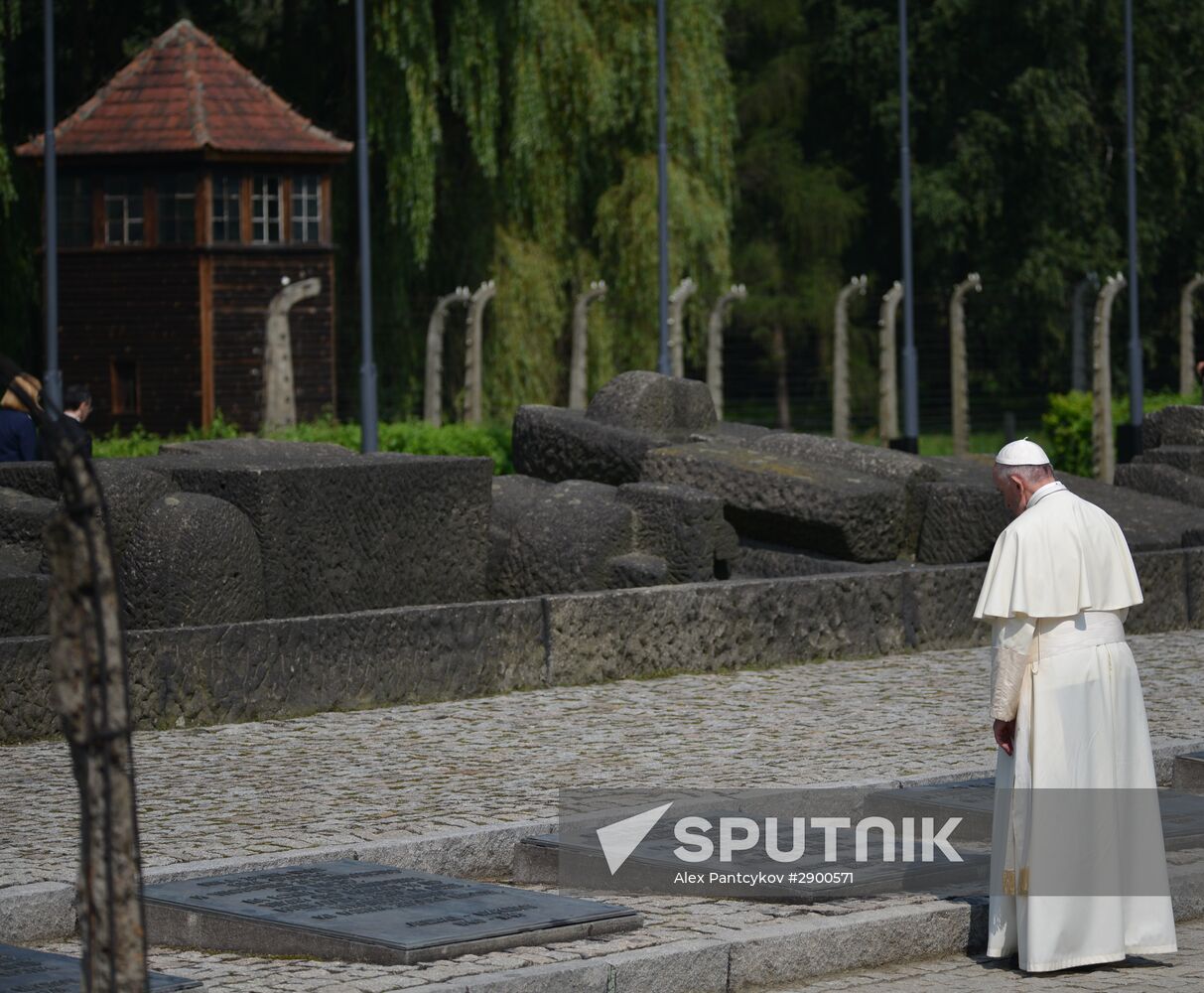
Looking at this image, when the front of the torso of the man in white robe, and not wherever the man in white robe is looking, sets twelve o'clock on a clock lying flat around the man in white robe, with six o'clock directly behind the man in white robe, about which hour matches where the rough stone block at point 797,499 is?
The rough stone block is roughly at 1 o'clock from the man in white robe.

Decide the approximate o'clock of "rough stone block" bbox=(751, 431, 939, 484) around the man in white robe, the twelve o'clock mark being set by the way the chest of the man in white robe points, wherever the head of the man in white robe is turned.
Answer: The rough stone block is roughly at 1 o'clock from the man in white robe.

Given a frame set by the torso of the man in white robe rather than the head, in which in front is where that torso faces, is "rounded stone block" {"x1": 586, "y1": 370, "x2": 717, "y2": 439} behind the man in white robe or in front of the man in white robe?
in front

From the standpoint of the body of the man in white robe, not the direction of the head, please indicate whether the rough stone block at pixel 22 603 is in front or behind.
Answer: in front

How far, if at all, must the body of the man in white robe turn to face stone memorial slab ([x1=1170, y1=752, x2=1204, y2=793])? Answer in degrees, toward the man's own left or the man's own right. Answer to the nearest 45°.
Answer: approximately 45° to the man's own right

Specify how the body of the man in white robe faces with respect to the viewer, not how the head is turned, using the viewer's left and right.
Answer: facing away from the viewer and to the left of the viewer

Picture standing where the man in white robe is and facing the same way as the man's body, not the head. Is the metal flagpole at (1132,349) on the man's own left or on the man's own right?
on the man's own right

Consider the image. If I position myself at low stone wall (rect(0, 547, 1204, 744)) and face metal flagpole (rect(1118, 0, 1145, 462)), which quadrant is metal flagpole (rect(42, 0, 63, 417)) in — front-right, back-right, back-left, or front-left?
front-left

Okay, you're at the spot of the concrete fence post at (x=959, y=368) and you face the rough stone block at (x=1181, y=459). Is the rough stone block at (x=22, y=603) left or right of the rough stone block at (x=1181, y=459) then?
right

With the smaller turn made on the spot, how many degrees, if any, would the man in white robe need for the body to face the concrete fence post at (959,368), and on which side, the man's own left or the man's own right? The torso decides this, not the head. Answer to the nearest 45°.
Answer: approximately 45° to the man's own right

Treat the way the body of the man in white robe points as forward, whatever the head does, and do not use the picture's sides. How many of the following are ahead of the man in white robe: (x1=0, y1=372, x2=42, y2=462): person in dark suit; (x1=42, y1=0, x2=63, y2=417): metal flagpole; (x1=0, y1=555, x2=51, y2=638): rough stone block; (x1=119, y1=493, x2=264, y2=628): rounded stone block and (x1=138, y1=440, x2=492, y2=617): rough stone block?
5

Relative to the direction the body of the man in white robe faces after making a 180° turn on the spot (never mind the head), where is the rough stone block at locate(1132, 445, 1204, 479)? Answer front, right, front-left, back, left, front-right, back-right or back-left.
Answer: back-left

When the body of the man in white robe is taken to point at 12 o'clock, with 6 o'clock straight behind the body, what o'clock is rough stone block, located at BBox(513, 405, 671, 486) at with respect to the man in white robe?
The rough stone block is roughly at 1 o'clock from the man in white robe.
